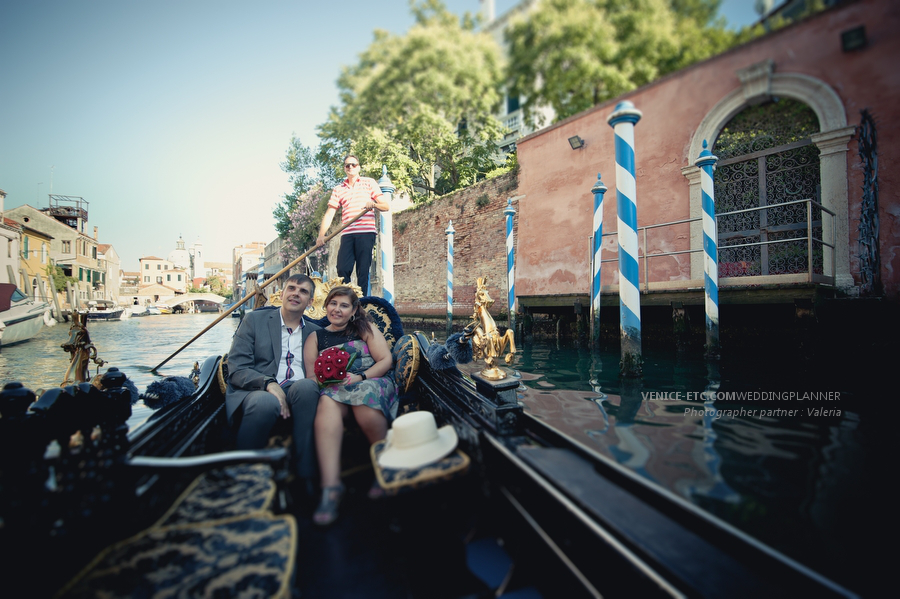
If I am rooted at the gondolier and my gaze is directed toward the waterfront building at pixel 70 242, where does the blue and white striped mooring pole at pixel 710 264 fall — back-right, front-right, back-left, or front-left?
back-right

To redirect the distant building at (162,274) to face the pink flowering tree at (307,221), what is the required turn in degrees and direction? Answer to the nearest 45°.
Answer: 0° — it already faces it

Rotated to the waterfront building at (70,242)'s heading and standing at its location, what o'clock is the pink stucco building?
The pink stucco building is roughly at 1 o'clock from the waterfront building.

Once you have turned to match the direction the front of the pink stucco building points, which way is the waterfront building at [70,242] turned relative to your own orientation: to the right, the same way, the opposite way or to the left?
the opposite way

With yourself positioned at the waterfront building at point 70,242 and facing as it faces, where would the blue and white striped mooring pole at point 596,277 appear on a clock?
The blue and white striped mooring pole is roughly at 1 o'clock from the waterfront building.

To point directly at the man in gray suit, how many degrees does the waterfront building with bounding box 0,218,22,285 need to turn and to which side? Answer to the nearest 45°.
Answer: approximately 45° to its right

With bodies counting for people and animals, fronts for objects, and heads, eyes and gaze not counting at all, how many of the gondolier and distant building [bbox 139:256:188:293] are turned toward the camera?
2

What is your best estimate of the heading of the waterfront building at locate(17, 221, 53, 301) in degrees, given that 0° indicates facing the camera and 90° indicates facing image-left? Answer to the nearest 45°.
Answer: approximately 315°

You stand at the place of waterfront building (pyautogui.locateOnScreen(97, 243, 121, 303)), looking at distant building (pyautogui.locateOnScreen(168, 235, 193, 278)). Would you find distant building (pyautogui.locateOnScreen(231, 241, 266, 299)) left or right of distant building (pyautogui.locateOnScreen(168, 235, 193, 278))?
right

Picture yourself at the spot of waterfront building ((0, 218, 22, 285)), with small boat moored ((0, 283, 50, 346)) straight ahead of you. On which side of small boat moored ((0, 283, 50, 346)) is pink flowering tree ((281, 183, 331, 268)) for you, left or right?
left
